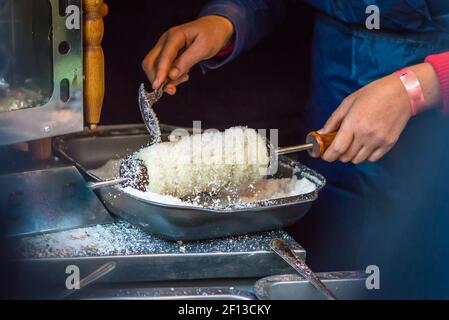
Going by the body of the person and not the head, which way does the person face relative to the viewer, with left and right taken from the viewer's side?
facing the viewer and to the left of the viewer

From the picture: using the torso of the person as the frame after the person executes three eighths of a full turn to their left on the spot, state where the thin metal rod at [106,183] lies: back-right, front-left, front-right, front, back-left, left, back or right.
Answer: back-right

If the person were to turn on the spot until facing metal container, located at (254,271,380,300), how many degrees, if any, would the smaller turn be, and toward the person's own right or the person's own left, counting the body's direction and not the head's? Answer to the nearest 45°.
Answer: approximately 45° to the person's own left

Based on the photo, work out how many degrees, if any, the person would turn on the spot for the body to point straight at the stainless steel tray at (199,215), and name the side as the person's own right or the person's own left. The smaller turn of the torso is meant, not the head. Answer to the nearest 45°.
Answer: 0° — they already face it

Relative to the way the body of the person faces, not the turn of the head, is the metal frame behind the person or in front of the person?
in front
